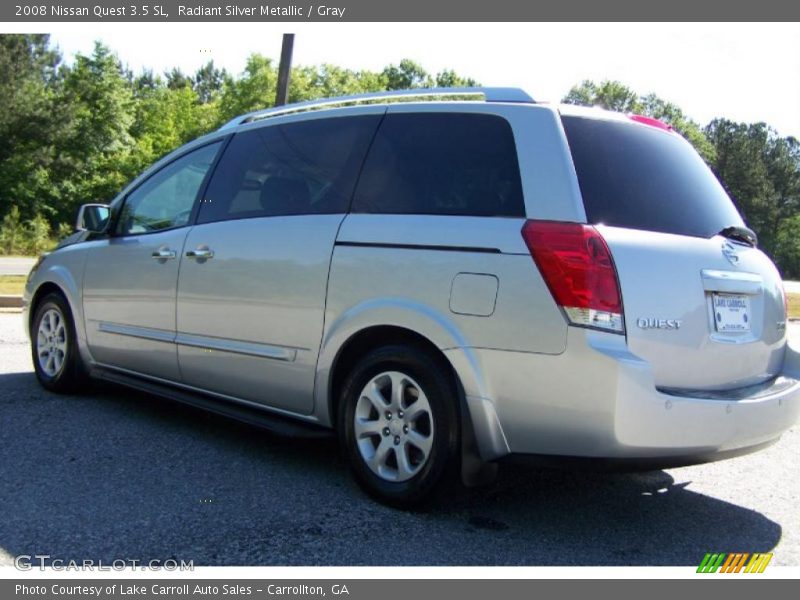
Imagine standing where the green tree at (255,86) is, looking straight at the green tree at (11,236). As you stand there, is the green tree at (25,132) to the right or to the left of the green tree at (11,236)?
right

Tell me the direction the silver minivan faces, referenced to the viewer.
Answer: facing away from the viewer and to the left of the viewer

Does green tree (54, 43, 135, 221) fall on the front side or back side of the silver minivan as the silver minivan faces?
on the front side

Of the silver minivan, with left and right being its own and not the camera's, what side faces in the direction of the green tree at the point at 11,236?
front

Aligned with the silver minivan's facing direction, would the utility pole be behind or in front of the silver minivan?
in front

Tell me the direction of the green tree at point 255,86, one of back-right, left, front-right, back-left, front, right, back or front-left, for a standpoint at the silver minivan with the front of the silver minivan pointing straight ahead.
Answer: front-right

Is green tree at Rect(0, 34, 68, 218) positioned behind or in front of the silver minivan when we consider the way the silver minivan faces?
in front
